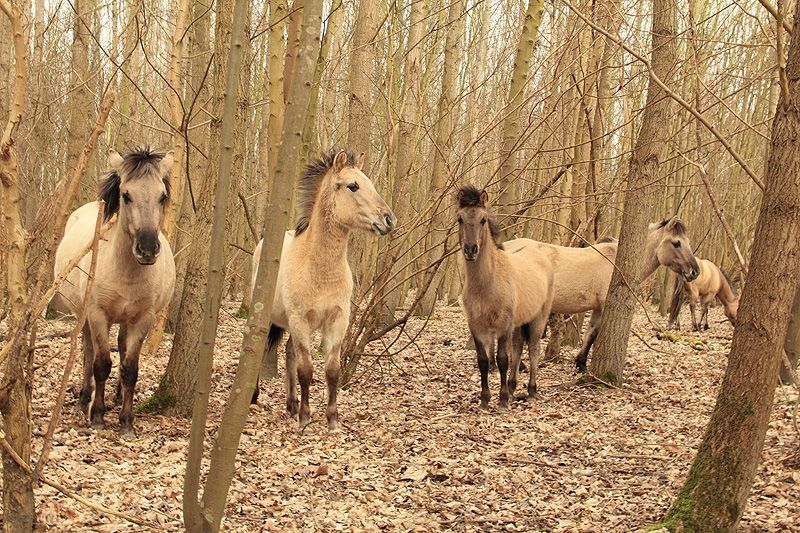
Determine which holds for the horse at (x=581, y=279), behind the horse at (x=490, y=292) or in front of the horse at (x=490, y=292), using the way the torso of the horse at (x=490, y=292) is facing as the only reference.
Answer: behind

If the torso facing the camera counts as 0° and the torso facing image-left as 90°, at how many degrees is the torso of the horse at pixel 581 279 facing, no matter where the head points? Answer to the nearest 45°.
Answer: approximately 270°

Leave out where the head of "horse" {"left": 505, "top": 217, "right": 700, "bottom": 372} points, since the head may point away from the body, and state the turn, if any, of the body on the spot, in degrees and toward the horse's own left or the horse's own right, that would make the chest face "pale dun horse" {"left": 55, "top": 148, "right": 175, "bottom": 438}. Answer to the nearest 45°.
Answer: approximately 135° to the horse's own right

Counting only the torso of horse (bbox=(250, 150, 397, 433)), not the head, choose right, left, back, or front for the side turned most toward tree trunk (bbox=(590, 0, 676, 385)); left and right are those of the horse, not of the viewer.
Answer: left

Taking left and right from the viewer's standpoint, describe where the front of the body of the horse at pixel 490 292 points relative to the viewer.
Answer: facing the viewer and to the left of the viewer

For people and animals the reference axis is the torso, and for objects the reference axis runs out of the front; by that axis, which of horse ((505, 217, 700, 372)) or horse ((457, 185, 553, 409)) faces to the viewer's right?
horse ((505, 217, 700, 372))

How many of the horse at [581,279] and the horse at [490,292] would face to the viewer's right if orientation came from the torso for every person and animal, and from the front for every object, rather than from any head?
1
